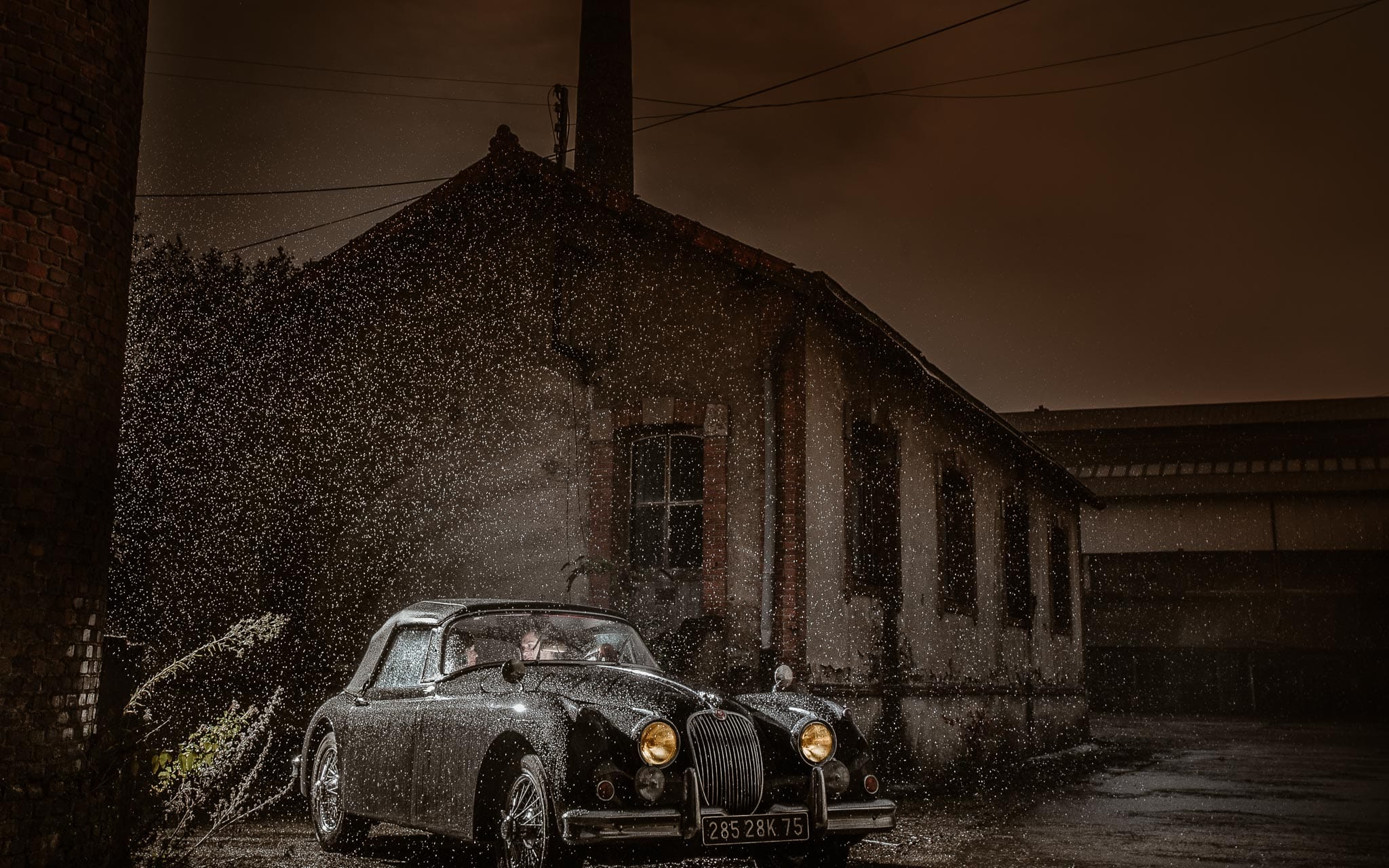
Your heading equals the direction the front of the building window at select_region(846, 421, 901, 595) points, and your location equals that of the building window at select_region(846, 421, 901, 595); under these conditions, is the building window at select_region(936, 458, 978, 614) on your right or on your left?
on your left

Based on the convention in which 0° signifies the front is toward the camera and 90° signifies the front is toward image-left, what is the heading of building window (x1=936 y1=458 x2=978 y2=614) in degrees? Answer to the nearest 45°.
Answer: approximately 315°

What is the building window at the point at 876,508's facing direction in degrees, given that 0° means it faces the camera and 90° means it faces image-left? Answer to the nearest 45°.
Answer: approximately 315°

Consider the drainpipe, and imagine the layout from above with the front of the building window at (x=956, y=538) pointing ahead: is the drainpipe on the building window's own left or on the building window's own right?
on the building window's own right

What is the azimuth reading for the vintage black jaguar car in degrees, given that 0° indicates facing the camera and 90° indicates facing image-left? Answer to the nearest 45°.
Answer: approximately 315°

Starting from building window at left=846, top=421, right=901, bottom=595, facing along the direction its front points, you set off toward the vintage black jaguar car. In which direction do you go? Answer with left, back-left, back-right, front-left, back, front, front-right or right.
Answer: front-right
